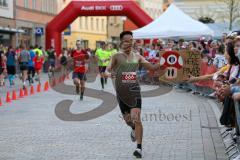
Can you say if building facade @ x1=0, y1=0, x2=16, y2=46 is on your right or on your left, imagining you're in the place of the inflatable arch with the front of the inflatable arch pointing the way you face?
on your right

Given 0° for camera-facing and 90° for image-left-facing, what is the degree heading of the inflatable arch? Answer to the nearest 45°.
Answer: approximately 0°

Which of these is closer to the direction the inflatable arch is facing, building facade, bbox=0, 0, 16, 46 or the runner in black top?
the runner in black top

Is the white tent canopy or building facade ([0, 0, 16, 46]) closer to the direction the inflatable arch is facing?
the white tent canopy

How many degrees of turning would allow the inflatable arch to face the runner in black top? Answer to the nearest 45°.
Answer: approximately 45° to its right
